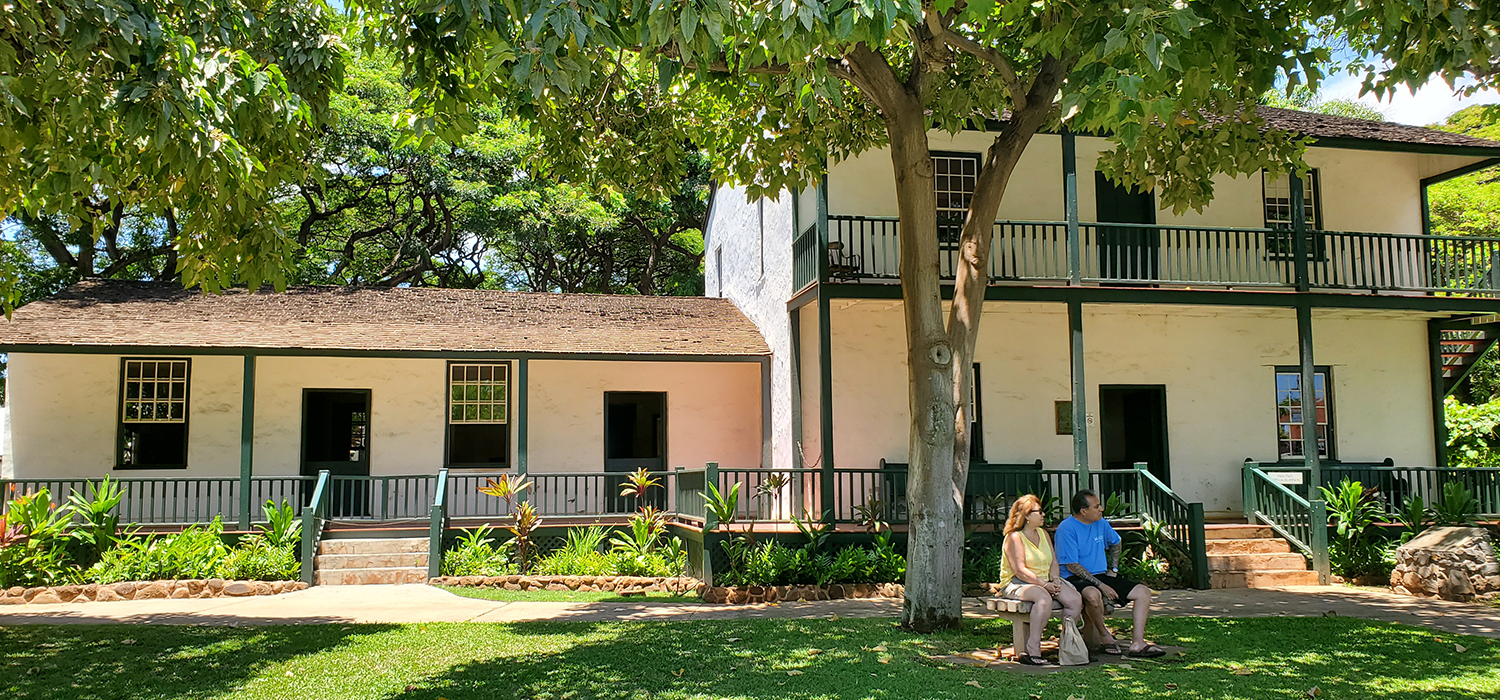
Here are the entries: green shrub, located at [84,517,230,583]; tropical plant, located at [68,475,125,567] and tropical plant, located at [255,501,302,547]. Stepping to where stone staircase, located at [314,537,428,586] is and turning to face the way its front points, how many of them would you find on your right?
3

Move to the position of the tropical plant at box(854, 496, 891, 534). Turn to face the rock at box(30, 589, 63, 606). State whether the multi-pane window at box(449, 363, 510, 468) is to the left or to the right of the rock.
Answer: right

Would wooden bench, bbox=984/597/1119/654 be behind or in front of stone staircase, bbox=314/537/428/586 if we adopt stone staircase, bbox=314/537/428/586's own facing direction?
in front

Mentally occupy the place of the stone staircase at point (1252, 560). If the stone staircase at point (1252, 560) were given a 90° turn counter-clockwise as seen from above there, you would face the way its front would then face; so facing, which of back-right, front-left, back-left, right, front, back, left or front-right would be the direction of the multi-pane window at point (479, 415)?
back
